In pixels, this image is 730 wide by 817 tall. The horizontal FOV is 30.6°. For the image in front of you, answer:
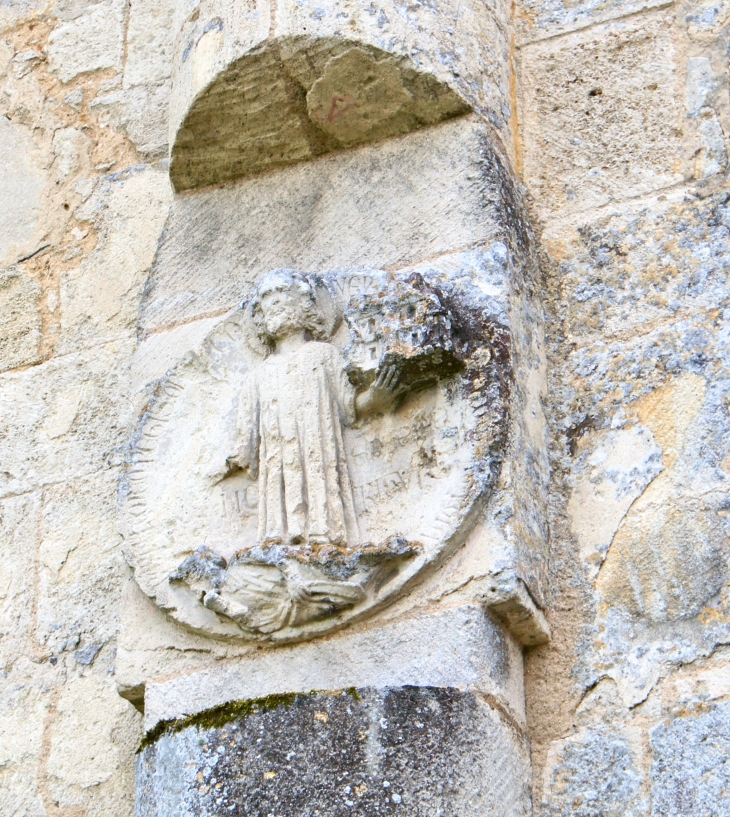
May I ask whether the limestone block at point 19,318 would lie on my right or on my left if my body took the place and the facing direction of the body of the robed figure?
on my right

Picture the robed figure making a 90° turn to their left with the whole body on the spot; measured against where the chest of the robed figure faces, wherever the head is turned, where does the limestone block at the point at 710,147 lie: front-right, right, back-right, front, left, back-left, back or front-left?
front

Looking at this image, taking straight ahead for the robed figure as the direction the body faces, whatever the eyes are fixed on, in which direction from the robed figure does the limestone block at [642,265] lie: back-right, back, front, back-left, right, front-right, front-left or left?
left

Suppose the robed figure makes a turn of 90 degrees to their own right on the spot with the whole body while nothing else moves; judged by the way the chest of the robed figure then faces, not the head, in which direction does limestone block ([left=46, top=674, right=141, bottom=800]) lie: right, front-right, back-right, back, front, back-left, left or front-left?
front-right

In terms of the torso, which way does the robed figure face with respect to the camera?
toward the camera

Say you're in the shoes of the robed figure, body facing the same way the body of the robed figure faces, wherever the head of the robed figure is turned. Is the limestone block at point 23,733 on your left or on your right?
on your right

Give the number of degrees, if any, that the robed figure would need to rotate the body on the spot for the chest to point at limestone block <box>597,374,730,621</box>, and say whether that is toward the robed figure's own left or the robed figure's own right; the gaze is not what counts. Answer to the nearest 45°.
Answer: approximately 90° to the robed figure's own left
